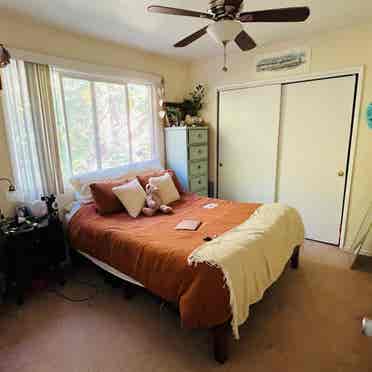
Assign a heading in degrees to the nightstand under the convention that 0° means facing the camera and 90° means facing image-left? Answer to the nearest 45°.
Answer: approximately 315°

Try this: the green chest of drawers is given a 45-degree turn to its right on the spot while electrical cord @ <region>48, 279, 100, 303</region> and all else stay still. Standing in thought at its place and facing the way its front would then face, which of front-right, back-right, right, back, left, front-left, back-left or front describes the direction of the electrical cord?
front-right

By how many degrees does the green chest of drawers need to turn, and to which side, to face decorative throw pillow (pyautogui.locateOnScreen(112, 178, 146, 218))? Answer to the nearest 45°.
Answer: approximately 90° to its right

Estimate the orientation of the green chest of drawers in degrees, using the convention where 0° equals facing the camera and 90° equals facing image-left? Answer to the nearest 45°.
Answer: approximately 315°

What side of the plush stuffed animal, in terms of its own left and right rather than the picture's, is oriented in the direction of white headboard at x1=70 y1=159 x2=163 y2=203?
back

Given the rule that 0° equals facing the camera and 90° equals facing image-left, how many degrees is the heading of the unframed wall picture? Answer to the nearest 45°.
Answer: approximately 45°

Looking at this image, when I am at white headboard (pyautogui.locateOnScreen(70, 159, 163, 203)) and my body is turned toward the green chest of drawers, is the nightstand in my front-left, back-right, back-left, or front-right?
back-right

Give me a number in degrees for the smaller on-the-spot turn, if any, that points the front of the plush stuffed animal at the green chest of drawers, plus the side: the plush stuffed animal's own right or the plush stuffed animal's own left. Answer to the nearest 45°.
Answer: approximately 90° to the plush stuffed animal's own left
